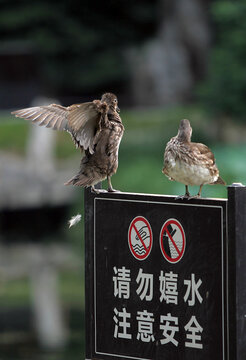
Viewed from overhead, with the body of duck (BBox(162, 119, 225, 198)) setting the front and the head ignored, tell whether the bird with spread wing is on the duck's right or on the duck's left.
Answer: on the duck's right

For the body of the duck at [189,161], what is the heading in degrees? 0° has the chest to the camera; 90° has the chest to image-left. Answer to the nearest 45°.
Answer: approximately 45°
